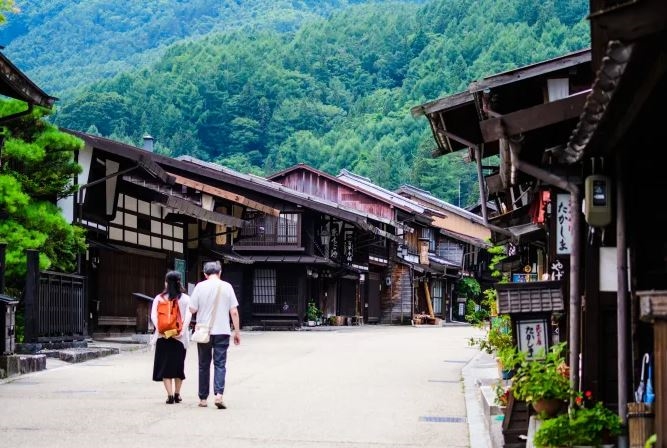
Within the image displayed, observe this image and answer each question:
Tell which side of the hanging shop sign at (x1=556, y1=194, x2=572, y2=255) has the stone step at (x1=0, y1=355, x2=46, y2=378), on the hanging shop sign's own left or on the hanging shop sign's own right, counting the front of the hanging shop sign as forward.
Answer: on the hanging shop sign's own right

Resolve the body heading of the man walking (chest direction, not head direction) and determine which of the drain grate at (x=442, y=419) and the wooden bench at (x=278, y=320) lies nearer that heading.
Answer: the wooden bench

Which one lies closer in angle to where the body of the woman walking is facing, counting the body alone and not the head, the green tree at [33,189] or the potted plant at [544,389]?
the green tree

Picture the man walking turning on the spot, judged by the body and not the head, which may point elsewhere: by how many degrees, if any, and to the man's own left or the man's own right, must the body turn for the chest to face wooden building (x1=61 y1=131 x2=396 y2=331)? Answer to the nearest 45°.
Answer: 0° — they already face it

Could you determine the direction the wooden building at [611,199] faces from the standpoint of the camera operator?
facing to the left of the viewer

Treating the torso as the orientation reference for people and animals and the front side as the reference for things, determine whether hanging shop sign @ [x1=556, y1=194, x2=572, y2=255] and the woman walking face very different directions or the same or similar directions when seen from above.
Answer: very different directions

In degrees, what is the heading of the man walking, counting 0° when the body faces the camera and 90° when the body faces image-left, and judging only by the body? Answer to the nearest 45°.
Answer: approximately 180°

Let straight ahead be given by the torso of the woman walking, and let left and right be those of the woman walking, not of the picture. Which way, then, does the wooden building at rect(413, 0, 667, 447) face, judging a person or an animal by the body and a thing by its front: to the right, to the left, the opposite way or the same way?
to the left

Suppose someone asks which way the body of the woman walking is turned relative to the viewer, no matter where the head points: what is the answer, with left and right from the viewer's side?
facing away from the viewer

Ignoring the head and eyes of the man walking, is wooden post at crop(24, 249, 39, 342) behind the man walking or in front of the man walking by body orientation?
in front

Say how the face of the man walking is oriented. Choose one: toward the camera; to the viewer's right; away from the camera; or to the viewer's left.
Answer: away from the camera

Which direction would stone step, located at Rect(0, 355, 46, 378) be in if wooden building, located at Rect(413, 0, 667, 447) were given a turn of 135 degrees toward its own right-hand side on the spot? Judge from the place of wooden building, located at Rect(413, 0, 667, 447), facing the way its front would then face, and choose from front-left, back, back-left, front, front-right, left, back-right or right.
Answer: left

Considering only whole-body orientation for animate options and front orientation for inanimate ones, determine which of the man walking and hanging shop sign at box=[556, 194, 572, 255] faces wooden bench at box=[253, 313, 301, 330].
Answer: the man walking

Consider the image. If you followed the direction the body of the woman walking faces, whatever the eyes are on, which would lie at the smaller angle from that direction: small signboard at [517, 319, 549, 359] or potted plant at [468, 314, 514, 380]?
the potted plant
